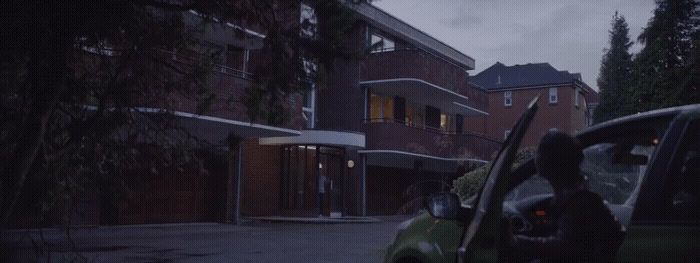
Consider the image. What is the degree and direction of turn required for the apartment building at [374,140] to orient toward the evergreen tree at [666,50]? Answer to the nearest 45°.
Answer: approximately 45° to its left

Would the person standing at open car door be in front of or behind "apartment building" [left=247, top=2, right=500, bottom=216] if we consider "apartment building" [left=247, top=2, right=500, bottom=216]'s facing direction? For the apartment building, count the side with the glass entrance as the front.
in front

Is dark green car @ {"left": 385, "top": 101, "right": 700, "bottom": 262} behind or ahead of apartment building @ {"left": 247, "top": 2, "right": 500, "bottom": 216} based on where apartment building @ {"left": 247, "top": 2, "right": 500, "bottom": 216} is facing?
ahead
